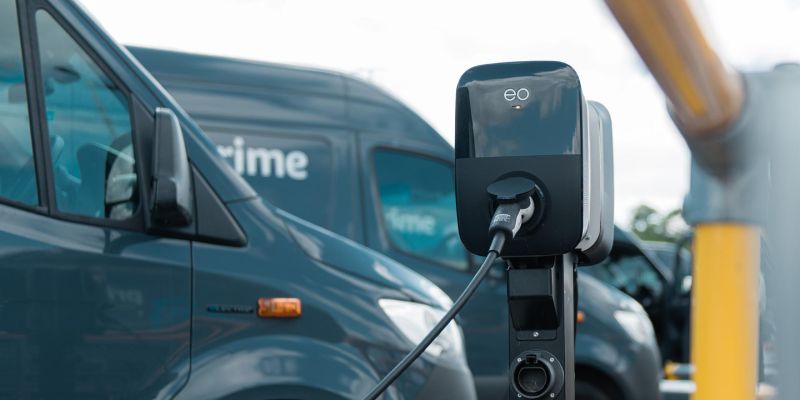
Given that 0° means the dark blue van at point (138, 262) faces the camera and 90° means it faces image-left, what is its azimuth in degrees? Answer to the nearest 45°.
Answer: approximately 270°

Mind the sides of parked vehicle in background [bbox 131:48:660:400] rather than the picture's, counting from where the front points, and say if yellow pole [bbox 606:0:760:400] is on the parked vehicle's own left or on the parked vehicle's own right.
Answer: on the parked vehicle's own right

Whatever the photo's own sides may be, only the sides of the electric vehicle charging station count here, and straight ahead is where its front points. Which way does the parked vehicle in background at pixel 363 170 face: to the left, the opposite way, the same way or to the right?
to the left

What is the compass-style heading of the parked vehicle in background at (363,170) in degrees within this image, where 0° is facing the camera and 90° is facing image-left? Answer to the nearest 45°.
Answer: approximately 270°

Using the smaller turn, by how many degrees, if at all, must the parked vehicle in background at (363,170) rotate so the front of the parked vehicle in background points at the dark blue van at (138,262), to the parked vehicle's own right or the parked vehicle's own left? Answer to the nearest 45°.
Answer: approximately 90° to the parked vehicle's own right

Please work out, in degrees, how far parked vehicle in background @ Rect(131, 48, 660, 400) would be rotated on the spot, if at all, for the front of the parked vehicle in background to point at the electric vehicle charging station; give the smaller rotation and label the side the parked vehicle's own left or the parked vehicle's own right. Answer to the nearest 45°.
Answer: approximately 90° to the parked vehicle's own right

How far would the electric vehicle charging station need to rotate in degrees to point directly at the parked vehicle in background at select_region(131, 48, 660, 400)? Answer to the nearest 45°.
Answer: approximately 180°
